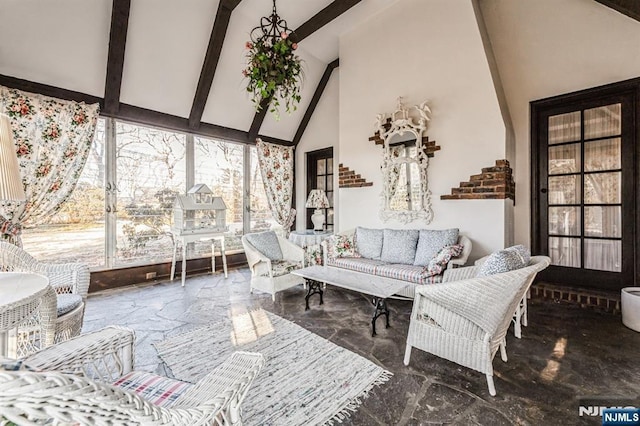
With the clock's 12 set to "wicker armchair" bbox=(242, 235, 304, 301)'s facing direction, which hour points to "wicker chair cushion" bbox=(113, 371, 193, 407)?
The wicker chair cushion is roughly at 2 o'clock from the wicker armchair.

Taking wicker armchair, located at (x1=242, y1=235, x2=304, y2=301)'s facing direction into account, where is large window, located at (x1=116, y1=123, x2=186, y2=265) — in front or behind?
behind

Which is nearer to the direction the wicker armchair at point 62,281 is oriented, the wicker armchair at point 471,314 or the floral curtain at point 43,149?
the wicker armchair

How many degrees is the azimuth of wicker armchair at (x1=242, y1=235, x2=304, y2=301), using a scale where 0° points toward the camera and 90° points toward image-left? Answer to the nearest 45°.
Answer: approximately 315°

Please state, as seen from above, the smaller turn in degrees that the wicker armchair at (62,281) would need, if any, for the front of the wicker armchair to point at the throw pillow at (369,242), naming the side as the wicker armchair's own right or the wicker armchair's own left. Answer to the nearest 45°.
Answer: approximately 45° to the wicker armchair's own left

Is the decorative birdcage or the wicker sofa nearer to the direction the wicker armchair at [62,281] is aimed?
the wicker sofa

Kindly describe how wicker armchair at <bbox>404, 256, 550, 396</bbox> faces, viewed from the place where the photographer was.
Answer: facing away from the viewer and to the left of the viewer
